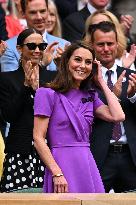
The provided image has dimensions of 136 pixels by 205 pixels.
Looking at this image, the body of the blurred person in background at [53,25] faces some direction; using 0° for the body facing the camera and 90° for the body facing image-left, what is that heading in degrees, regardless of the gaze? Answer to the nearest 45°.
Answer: approximately 45°

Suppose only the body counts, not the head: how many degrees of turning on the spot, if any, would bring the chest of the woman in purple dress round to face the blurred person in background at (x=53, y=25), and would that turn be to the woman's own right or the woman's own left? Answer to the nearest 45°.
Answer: approximately 135° to the woman's own left

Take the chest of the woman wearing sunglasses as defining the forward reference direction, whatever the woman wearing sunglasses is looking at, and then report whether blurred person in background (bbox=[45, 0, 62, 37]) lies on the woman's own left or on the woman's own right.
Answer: on the woman's own left

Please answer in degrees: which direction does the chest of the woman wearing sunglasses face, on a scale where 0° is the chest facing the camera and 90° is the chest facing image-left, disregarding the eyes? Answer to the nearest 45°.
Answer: approximately 315°

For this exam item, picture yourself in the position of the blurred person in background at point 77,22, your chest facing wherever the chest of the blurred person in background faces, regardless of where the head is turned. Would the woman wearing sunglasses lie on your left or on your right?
on your right

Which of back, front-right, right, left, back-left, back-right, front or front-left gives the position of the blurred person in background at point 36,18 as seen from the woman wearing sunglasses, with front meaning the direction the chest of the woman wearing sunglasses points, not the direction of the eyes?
back-left

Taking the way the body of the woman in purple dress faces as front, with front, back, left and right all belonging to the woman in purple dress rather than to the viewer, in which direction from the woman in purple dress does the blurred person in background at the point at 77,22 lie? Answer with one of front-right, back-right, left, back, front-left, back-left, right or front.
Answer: back-left

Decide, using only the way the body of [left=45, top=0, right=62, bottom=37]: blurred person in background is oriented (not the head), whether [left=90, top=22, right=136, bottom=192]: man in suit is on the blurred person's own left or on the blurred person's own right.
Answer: on the blurred person's own left
